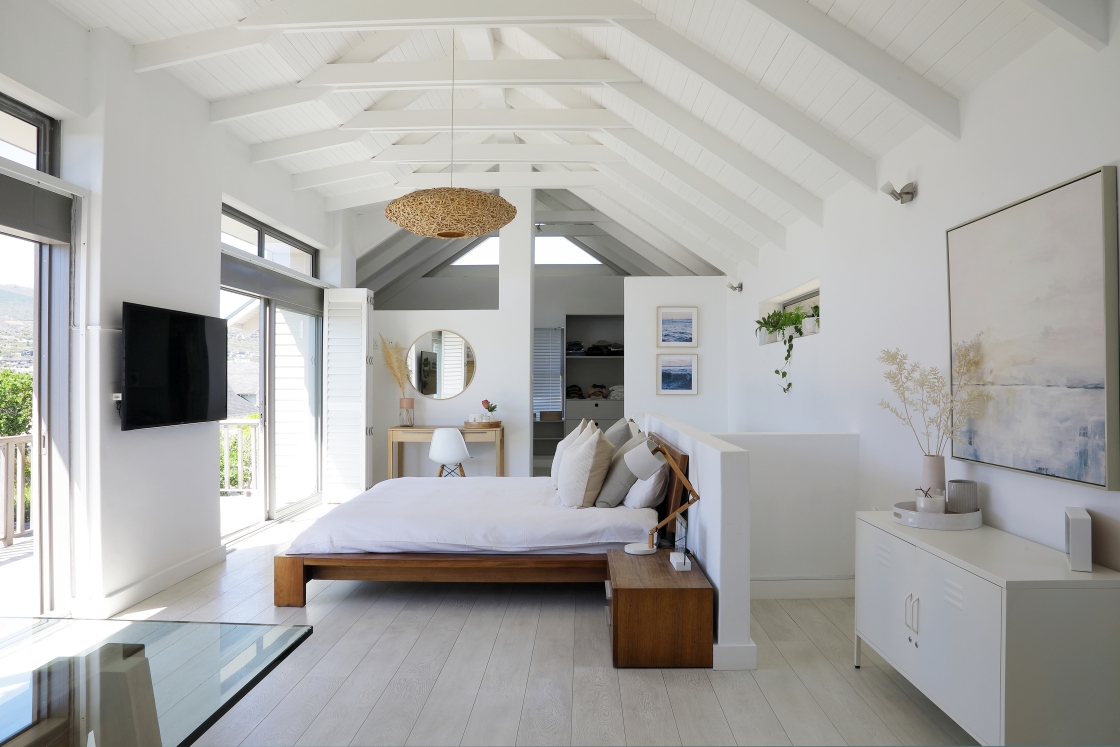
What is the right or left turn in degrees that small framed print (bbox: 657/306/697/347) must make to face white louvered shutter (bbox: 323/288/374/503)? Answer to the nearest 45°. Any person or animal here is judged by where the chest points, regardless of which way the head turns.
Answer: approximately 90° to its right

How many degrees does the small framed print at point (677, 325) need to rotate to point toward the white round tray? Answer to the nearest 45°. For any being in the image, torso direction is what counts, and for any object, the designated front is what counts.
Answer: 0° — it already faces it

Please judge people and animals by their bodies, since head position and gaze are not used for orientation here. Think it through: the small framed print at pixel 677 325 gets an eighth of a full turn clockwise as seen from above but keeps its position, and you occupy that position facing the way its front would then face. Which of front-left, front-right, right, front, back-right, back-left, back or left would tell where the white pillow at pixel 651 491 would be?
front-left

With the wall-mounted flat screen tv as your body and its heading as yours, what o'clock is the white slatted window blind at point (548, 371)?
The white slatted window blind is roughly at 9 o'clock from the wall-mounted flat screen tv.

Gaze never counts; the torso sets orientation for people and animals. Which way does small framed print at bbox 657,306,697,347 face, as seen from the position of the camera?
facing the viewer

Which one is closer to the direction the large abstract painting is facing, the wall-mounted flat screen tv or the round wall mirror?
the wall-mounted flat screen tv

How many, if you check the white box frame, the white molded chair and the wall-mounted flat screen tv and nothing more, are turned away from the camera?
1

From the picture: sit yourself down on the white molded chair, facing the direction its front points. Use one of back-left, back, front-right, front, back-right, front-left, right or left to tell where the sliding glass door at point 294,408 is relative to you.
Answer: left

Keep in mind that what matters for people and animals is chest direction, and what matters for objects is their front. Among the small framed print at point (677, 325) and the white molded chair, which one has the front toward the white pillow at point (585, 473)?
the small framed print

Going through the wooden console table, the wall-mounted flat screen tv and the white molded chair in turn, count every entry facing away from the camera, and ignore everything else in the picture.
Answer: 1

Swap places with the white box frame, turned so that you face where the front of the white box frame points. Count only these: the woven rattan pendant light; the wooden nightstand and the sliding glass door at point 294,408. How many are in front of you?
3

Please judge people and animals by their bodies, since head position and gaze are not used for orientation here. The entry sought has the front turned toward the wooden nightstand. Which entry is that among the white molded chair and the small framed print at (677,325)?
the small framed print

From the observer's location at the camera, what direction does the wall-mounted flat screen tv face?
facing the viewer and to the right of the viewer

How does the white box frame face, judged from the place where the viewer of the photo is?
facing to the left of the viewer

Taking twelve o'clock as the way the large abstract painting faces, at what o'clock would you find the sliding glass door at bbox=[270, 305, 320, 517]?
The sliding glass door is roughly at 2 o'clock from the large abstract painting.

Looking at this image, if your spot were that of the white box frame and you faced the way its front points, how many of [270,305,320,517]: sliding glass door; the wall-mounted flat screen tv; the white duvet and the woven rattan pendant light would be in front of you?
4

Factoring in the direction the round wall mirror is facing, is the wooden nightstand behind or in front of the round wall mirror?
in front
